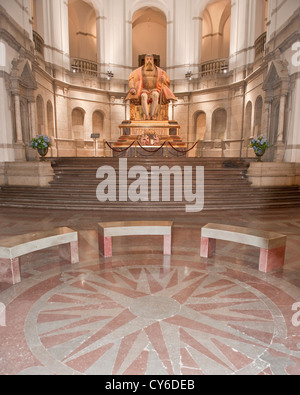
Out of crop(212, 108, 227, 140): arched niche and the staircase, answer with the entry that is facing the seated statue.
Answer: the arched niche

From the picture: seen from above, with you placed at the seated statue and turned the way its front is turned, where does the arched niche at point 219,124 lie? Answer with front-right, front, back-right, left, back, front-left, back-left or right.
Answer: back-left

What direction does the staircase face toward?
toward the camera

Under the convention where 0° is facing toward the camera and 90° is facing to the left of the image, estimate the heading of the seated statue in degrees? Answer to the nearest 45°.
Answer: approximately 0°

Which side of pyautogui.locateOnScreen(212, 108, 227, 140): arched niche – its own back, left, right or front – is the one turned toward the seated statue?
front

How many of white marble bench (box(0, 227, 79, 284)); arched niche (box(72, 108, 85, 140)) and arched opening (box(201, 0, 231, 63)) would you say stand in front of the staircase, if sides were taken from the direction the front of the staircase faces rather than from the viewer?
1

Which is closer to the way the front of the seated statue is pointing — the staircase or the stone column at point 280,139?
the staircase

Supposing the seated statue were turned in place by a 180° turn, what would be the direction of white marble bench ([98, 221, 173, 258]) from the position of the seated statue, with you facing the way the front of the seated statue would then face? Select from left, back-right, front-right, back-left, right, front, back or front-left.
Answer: back

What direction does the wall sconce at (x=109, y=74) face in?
toward the camera

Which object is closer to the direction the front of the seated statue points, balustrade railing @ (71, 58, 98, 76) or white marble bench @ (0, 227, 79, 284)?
the white marble bench

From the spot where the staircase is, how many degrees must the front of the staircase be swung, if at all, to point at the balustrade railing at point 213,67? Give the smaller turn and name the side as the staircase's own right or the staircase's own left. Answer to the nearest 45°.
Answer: approximately 135° to the staircase's own left

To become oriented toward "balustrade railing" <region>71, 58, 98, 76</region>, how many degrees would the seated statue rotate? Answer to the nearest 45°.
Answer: approximately 135° to its right

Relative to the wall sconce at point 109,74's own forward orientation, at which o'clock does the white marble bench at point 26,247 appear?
The white marble bench is roughly at 12 o'clock from the wall sconce.

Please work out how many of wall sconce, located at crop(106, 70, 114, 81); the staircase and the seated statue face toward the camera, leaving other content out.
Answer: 3

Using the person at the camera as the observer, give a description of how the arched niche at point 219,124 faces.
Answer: facing the viewer and to the left of the viewer
